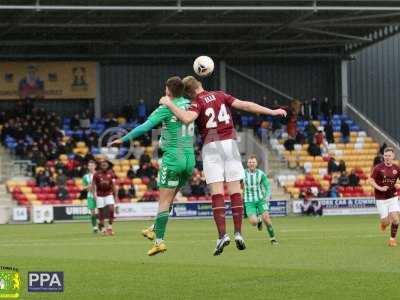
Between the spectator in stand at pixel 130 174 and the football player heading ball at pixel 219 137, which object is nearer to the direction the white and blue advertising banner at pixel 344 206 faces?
the football player heading ball

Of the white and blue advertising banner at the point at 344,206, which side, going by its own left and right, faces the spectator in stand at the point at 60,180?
right

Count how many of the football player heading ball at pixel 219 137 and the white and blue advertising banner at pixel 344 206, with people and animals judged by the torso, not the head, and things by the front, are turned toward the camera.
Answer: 1

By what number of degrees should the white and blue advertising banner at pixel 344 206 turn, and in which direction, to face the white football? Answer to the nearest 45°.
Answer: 0° — it already faces it

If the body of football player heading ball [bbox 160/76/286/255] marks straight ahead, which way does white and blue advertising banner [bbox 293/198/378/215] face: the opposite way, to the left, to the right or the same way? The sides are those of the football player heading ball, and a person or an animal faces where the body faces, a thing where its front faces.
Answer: the opposite way

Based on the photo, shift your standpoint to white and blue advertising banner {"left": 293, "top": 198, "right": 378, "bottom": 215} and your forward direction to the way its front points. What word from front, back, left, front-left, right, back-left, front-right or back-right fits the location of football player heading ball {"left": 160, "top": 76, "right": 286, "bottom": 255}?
front

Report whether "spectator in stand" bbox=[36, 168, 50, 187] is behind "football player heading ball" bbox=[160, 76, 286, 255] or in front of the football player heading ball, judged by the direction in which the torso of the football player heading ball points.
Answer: in front

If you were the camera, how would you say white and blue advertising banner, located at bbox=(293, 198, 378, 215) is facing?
facing the viewer

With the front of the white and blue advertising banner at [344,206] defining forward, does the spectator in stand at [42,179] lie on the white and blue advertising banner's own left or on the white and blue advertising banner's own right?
on the white and blue advertising banner's own right

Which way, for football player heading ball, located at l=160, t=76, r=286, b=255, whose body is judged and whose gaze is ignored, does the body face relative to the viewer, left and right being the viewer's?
facing away from the viewer
